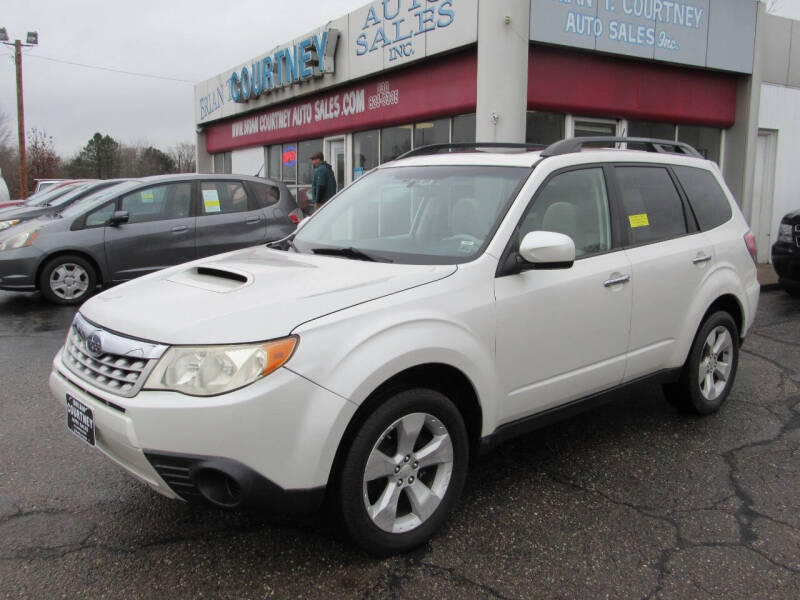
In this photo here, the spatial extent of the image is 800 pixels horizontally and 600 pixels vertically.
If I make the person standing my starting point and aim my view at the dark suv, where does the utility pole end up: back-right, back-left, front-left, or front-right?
back-left

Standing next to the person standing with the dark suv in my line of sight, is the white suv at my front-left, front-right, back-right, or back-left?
front-right

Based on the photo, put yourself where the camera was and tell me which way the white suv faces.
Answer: facing the viewer and to the left of the viewer

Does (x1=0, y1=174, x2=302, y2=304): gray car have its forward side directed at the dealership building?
no

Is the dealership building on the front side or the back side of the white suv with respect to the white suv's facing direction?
on the back side

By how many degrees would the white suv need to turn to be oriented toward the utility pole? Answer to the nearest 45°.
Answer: approximately 90° to its right

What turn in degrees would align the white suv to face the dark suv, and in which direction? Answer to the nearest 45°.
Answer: approximately 180°

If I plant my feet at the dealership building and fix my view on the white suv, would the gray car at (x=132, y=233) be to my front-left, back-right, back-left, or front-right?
front-right

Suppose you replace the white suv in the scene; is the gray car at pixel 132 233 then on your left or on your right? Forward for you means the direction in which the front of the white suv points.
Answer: on your right

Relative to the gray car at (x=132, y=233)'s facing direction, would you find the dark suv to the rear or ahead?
to the rear

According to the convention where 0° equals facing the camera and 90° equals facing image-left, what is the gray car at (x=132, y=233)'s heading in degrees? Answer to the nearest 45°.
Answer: approximately 90°

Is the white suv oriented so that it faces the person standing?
no

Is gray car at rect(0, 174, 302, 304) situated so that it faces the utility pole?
no
